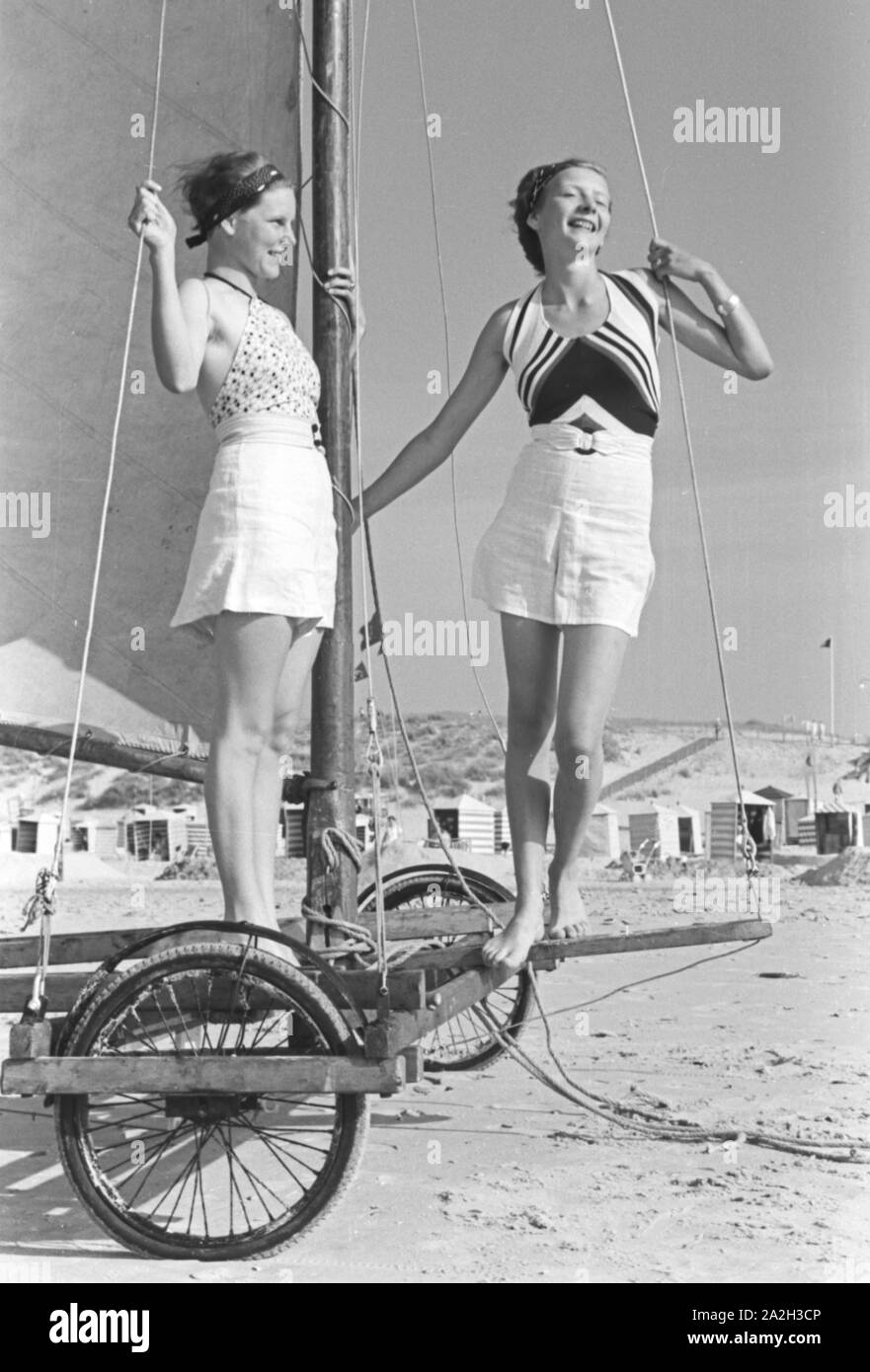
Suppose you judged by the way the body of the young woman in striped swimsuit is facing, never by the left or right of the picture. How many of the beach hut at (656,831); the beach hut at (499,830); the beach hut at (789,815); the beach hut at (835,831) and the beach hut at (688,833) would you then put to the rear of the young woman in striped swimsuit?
5

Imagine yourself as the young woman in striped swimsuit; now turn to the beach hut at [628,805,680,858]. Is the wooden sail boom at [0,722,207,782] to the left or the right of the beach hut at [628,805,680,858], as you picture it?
left

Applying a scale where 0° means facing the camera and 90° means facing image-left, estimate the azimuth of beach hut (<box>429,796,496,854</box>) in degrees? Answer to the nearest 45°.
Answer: approximately 45°

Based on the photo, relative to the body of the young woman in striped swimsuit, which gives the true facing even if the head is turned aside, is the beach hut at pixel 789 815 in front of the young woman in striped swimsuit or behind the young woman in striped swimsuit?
behind

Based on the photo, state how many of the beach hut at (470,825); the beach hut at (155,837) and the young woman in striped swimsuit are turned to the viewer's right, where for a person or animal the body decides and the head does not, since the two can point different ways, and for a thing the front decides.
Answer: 0

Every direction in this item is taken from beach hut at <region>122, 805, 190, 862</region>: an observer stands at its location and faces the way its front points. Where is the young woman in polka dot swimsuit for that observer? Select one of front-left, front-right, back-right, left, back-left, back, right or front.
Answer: front-left

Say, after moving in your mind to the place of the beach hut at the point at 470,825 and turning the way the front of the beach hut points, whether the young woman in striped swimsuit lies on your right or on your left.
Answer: on your left

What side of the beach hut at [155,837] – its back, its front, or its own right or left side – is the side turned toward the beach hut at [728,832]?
left

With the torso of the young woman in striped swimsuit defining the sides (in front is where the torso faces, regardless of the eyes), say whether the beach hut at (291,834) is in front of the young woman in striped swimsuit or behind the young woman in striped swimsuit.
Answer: behind

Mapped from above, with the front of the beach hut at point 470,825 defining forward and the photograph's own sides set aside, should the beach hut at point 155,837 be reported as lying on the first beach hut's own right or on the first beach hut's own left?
on the first beach hut's own right

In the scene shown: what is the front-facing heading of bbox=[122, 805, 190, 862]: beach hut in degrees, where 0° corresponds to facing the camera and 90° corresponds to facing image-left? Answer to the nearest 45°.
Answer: approximately 45°

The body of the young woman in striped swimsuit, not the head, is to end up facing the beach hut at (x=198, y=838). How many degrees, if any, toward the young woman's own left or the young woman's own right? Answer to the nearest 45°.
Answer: approximately 180°

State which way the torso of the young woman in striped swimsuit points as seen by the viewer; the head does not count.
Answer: toward the camera

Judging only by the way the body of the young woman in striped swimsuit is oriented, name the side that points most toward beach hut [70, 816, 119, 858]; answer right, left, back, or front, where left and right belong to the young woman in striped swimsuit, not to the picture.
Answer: back

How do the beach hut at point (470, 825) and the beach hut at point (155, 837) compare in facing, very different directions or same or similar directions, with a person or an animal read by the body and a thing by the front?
same or similar directions

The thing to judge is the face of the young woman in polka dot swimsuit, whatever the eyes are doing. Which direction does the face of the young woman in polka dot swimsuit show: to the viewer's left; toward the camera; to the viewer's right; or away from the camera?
to the viewer's right
